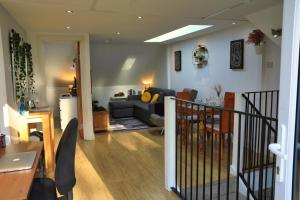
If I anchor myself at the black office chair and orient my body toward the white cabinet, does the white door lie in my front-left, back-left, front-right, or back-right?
back-right

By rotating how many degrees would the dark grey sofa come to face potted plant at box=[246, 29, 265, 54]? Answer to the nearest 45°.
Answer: approximately 90° to its left

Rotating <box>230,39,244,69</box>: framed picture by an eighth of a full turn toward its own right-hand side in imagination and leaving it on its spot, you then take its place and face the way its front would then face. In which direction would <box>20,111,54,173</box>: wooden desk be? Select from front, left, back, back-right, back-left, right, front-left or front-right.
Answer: front-left

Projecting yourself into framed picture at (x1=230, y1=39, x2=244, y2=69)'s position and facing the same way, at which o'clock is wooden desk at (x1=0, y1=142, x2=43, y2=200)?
The wooden desk is roughly at 11 o'clock from the framed picture.

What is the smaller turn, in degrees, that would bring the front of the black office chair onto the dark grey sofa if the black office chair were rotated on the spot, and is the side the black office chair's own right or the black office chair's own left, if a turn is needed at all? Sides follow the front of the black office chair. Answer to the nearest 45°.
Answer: approximately 135° to the black office chair's own right

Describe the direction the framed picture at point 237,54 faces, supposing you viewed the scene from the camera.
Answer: facing the viewer and to the left of the viewer

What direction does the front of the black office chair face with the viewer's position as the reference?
facing to the left of the viewer

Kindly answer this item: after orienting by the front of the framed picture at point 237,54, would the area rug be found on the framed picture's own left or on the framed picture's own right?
on the framed picture's own right

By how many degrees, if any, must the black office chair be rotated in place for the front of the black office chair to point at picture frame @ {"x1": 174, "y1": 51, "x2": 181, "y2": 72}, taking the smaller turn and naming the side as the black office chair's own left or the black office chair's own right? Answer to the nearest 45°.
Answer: approximately 135° to the black office chair's own right

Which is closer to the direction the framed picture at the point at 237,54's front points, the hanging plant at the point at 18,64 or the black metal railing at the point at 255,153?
the hanging plant

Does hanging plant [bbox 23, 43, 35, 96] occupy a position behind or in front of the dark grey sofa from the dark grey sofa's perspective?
in front

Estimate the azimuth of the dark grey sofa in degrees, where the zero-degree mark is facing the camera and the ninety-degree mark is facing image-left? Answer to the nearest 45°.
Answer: approximately 45°

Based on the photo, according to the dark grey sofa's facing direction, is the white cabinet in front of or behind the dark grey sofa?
in front

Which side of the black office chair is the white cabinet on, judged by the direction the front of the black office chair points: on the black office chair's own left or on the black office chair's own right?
on the black office chair's own right
